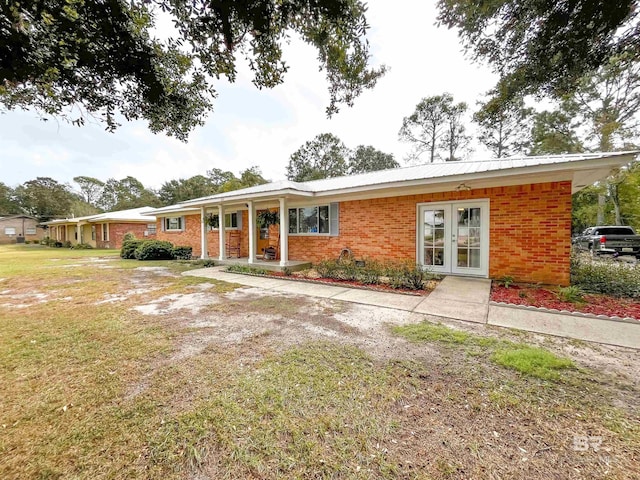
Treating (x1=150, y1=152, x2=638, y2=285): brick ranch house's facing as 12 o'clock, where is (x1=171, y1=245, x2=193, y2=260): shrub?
The shrub is roughly at 2 o'clock from the brick ranch house.

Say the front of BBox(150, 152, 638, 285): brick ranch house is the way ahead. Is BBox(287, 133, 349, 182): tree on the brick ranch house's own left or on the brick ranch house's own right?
on the brick ranch house's own right

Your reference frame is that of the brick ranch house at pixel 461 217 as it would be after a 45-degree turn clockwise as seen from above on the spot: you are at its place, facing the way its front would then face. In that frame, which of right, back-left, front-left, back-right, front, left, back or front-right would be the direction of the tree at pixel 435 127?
right

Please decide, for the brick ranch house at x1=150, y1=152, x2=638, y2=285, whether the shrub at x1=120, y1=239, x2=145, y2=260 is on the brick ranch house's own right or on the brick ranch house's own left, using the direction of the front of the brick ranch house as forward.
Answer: on the brick ranch house's own right

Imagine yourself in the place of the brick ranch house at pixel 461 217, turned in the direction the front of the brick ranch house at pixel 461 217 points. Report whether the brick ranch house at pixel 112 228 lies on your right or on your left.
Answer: on your right

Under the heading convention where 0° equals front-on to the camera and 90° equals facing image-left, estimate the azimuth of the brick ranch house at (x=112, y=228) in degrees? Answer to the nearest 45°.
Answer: approximately 45°

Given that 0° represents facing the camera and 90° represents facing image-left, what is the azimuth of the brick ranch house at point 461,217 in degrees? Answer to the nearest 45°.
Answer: approximately 45°

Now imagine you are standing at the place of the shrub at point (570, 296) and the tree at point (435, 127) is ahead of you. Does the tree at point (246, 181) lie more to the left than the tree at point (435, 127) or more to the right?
left

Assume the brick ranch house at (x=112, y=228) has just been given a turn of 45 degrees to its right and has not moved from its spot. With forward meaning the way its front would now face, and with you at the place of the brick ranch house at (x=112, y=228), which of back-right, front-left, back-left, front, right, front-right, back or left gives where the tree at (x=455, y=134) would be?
back-left

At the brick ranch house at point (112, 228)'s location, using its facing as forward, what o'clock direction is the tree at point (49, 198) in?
The tree is roughly at 4 o'clock from the brick ranch house.

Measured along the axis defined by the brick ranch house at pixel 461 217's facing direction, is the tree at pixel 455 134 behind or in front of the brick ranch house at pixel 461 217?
behind

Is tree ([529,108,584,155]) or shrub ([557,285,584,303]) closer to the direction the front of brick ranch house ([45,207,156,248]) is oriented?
the shrub
